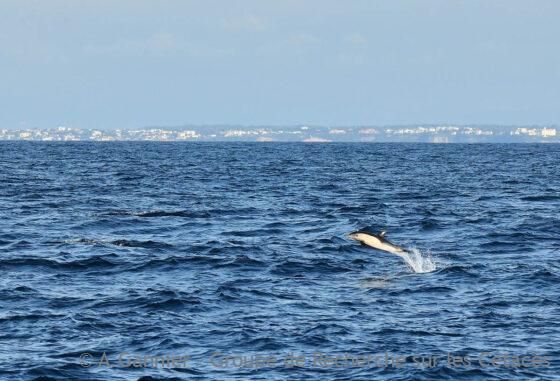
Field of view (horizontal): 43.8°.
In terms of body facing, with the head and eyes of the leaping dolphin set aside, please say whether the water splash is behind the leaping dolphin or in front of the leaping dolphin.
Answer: behind

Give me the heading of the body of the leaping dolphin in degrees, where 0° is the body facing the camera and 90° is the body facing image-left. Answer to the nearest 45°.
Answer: approximately 90°
